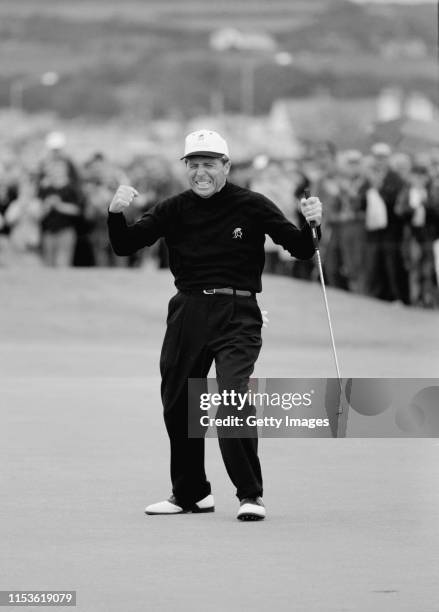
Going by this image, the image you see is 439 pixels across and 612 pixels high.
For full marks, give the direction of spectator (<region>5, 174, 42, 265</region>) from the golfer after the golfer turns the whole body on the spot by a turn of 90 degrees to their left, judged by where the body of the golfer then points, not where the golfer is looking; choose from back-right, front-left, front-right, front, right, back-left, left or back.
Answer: left

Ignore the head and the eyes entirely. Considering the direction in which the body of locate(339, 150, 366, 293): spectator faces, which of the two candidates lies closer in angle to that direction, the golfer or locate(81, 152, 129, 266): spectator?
the golfer

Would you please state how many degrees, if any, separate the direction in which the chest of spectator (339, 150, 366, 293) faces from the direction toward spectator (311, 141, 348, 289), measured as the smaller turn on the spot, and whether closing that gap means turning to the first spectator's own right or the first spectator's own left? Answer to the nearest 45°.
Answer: approximately 135° to the first spectator's own right

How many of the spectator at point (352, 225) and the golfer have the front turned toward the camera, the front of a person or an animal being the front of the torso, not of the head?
2

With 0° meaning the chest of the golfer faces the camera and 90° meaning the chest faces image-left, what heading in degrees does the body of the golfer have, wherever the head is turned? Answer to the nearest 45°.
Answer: approximately 0°

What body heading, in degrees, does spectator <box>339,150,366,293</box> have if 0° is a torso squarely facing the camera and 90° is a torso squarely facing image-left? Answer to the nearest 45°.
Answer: approximately 0°

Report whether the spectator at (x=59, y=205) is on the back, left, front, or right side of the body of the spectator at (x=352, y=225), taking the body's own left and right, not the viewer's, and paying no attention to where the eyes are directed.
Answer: right

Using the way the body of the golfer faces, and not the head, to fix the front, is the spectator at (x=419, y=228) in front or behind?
behind

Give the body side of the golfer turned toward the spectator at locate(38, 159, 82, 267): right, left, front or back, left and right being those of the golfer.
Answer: back
